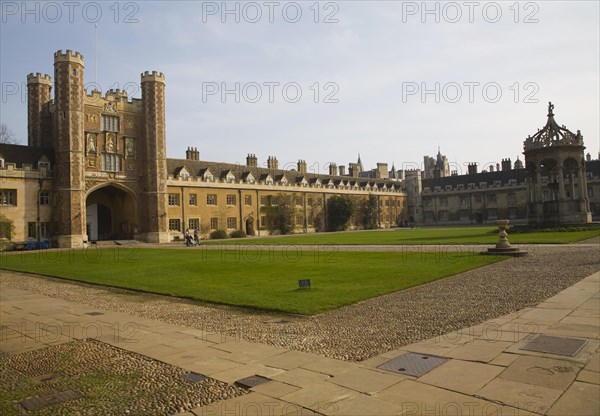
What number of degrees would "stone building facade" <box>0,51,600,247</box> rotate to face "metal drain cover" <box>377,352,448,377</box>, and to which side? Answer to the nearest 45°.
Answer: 0° — it already faces it

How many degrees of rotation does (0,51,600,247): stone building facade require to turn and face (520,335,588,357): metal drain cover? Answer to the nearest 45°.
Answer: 0° — it already faces it

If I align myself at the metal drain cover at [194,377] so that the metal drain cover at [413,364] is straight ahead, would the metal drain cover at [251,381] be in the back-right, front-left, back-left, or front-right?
front-right

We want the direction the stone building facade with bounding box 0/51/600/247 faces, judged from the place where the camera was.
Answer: facing the viewer and to the right of the viewer

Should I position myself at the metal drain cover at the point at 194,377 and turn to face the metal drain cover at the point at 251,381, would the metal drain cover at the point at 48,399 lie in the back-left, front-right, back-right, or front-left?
back-right

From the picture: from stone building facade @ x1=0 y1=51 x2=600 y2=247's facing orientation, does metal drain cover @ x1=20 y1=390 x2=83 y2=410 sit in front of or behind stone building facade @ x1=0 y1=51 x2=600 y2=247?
in front

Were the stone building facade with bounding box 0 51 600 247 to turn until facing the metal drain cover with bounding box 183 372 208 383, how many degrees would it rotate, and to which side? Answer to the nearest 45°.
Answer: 0° — it already faces it
